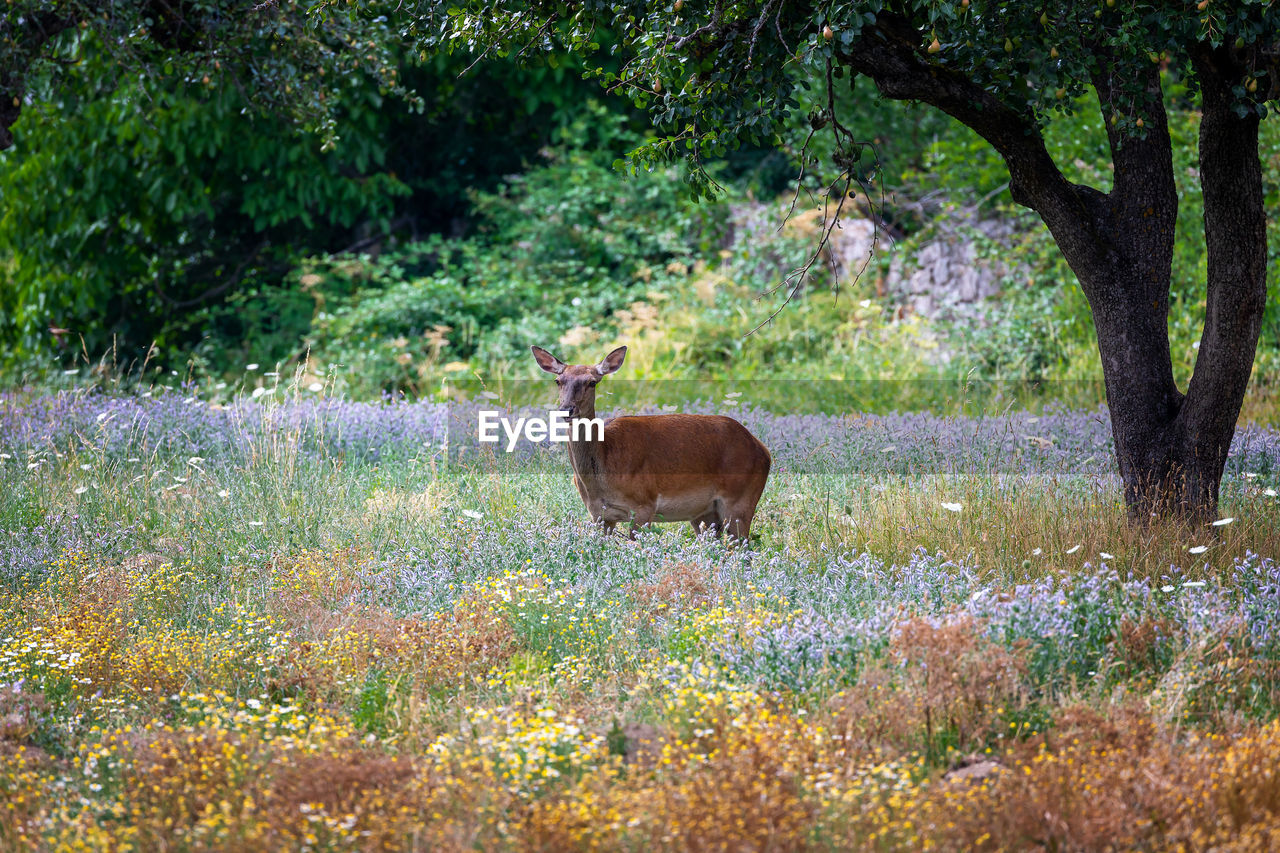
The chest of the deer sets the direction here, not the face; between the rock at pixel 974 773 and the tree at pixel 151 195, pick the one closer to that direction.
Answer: the tree

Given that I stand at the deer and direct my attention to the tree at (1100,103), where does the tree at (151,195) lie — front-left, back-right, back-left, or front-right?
back-left

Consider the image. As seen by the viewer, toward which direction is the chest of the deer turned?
to the viewer's left

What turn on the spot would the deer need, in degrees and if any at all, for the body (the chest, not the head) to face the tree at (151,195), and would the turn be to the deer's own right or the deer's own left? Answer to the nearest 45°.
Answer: approximately 45° to the deer's own right

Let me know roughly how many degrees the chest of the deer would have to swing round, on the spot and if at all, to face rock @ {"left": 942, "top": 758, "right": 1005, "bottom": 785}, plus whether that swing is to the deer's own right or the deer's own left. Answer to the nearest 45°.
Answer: approximately 90° to the deer's own left

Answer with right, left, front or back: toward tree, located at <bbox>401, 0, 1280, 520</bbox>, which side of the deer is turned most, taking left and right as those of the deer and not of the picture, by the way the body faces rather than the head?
back
